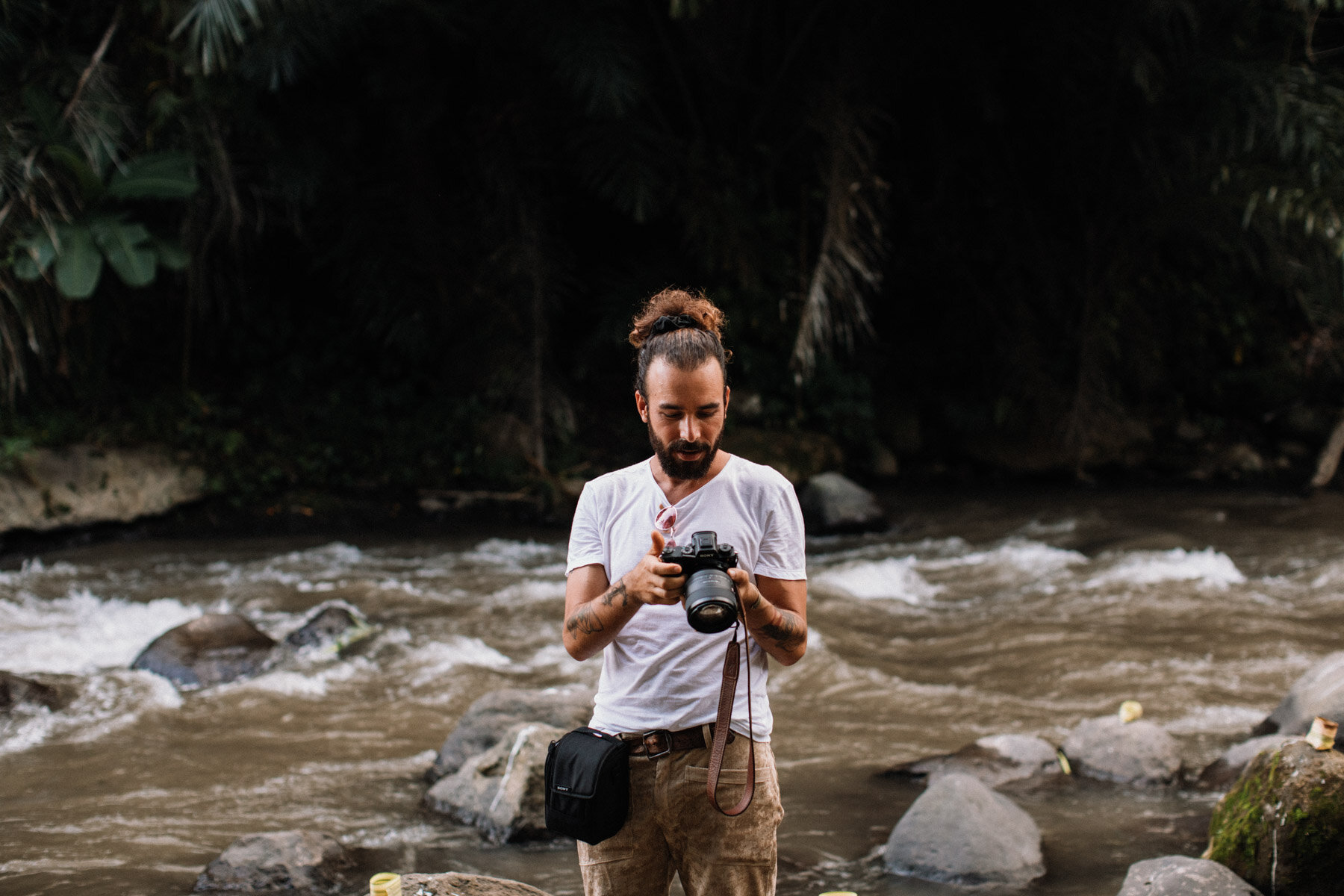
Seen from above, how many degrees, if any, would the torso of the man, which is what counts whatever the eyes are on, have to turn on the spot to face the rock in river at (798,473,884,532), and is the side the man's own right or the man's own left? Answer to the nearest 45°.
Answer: approximately 180°

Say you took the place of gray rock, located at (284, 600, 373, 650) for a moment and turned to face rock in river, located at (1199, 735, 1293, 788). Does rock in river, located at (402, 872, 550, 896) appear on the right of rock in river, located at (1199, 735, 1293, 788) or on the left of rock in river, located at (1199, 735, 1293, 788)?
right

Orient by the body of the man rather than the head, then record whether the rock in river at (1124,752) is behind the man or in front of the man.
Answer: behind

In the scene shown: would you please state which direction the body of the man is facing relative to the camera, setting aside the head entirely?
toward the camera

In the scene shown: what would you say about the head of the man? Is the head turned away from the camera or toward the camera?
toward the camera

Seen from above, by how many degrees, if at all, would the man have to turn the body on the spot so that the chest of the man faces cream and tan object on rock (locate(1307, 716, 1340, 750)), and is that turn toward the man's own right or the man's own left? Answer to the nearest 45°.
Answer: approximately 135° to the man's own left
